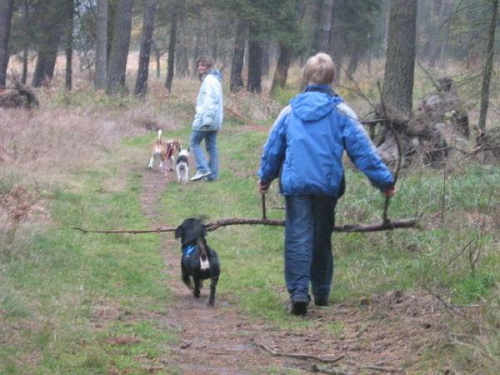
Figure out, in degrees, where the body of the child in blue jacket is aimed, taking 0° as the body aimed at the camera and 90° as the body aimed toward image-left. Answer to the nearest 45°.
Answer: approximately 180°

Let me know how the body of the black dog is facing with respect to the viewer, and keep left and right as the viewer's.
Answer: facing away from the viewer and to the left of the viewer

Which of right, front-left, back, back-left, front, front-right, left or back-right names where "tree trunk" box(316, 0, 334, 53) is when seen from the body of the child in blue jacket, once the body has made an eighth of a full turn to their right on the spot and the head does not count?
front-left

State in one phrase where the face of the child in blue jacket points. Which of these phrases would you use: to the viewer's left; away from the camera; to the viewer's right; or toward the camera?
away from the camera

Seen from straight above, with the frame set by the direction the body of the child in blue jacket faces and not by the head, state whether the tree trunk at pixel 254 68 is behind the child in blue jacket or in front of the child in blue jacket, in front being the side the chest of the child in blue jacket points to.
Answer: in front

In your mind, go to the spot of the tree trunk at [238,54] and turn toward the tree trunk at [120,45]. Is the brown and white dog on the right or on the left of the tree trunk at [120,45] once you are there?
left

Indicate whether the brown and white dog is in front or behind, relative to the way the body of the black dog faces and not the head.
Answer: in front

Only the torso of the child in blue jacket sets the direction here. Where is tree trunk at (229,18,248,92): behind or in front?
in front
